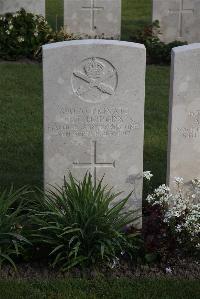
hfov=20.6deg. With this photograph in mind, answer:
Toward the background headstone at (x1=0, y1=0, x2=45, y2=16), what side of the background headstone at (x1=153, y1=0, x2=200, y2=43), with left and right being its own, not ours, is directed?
right

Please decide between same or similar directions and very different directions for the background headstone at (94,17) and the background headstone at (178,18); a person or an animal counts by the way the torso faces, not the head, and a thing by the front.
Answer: same or similar directions

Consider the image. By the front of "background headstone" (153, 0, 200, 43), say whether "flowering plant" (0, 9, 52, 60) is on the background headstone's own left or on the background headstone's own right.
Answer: on the background headstone's own right

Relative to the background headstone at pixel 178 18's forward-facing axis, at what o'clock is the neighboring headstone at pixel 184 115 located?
The neighboring headstone is roughly at 12 o'clock from the background headstone.

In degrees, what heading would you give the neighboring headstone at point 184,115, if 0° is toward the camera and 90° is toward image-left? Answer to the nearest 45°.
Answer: approximately 0°

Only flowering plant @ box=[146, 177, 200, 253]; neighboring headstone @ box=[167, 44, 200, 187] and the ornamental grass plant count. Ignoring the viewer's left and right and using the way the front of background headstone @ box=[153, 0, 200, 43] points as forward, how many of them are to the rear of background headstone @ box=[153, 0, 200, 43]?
0

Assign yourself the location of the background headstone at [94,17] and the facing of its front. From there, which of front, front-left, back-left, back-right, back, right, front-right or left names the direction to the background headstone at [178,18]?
left

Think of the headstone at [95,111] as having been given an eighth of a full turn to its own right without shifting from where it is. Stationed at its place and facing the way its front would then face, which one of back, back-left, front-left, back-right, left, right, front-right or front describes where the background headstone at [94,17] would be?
back-right

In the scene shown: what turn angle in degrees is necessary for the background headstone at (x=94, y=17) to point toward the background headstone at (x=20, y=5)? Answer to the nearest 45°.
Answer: approximately 90° to its right

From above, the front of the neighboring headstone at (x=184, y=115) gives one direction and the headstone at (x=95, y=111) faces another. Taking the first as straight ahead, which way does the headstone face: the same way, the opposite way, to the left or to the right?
the same way

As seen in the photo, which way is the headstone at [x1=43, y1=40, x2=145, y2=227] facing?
toward the camera

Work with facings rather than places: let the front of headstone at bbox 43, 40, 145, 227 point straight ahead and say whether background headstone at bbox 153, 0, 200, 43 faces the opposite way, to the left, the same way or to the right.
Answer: the same way

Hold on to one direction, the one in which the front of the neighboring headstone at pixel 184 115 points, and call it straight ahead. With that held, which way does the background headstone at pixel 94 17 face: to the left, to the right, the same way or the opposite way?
the same way

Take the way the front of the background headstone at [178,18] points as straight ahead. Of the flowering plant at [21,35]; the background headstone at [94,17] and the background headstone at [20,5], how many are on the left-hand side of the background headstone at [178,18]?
0

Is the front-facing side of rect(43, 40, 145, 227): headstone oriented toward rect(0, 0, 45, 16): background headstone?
no

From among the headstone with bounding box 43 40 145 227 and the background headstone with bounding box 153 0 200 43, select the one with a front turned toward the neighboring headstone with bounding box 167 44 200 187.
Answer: the background headstone

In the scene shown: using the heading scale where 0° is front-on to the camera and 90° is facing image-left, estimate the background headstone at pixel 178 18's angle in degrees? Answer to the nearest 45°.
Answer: approximately 0°
